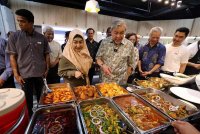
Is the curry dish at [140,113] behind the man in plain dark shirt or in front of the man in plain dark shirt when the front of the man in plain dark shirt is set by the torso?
in front

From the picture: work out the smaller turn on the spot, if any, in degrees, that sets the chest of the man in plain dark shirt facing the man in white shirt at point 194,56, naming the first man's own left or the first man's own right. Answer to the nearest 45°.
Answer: approximately 90° to the first man's own left

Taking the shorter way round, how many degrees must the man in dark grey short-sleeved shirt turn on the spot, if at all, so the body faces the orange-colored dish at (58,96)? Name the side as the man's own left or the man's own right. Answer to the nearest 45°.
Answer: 0° — they already face it

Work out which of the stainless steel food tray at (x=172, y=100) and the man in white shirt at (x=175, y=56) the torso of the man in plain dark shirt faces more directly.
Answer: the stainless steel food tray

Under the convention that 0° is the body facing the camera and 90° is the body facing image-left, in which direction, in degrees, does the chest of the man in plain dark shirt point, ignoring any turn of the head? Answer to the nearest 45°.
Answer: approximately 0°

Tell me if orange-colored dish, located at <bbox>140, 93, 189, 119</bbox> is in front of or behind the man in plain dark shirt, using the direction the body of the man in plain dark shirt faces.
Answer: in front

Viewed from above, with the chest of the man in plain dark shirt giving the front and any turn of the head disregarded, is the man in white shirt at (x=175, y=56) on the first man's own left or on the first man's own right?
on the first man's own left

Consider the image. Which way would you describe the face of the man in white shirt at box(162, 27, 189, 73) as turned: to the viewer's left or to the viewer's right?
to the viewer's left

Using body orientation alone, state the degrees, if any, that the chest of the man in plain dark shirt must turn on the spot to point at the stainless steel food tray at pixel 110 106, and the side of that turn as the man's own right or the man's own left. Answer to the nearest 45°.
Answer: approximately 45° to the man's own left
